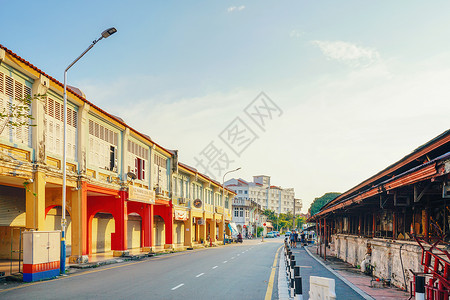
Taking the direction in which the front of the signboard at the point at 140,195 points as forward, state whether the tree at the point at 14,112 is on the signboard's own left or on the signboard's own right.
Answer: on the signboard's own right

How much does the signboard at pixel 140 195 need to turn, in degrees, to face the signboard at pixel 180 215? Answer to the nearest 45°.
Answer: approximately 135° to its left

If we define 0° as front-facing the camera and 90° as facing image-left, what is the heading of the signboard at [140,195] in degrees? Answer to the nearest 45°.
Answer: approximately 315°
